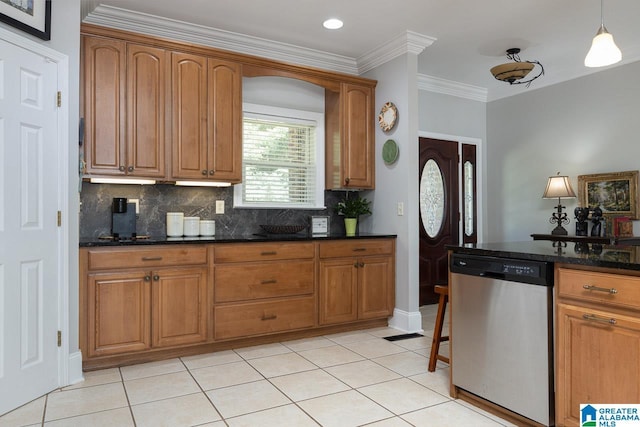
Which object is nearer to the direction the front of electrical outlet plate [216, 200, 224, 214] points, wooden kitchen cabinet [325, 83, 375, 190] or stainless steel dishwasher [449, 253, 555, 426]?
the stainless steel dishwasher

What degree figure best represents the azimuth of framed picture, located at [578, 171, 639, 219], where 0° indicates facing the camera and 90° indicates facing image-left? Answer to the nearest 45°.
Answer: approximately 45°

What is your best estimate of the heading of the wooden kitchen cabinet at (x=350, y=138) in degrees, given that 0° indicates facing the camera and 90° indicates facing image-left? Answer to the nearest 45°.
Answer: approximately 315°

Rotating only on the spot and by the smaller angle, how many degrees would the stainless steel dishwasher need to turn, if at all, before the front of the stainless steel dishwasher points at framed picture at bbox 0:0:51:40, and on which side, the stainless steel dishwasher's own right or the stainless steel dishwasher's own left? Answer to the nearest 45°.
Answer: approximately 45° to the stainless steel dishwasher's own right

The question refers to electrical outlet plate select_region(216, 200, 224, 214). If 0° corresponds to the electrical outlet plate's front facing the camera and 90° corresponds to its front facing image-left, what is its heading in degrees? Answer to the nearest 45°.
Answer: approximately 0°
